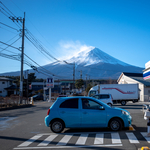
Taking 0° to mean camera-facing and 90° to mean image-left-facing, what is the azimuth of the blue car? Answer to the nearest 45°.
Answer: approximately 270°

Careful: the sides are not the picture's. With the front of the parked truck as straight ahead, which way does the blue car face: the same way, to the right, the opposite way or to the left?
the opposite way

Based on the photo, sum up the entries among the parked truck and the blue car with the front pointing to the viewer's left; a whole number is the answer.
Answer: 1

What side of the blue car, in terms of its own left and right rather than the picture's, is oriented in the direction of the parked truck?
left

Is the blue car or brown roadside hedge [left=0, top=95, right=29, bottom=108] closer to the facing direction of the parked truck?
the brown roadside hedge

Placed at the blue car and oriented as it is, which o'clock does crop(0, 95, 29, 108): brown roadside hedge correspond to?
The brown roadside hedge is roughly at 8 o'clock from the blue car.

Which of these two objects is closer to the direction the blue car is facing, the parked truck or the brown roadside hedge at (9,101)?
the parked truck

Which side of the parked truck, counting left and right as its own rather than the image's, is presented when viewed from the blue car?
left

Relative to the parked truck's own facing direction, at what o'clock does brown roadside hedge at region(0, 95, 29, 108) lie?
The brown roadside hedge is roughly at 11 o'clock from the parked truck.

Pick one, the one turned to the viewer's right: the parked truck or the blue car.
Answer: the blue car

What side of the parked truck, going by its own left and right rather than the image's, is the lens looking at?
left

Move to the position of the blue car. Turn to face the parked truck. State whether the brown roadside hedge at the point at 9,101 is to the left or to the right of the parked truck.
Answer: left
